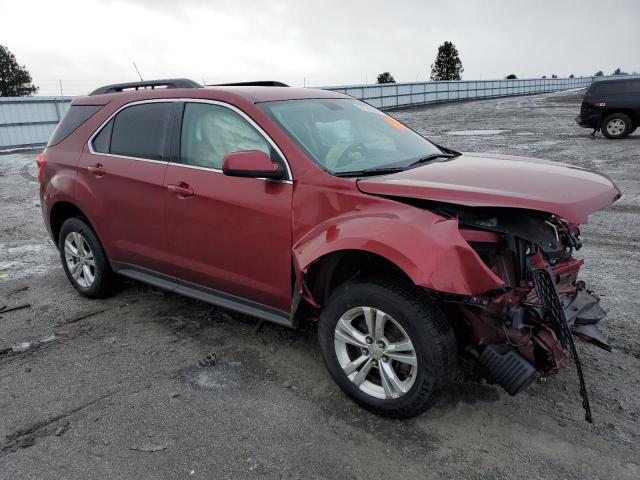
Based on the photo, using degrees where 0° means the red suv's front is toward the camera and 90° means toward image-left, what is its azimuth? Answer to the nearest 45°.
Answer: approximately 315°

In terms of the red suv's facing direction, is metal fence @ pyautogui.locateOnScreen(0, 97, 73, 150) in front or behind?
behind
